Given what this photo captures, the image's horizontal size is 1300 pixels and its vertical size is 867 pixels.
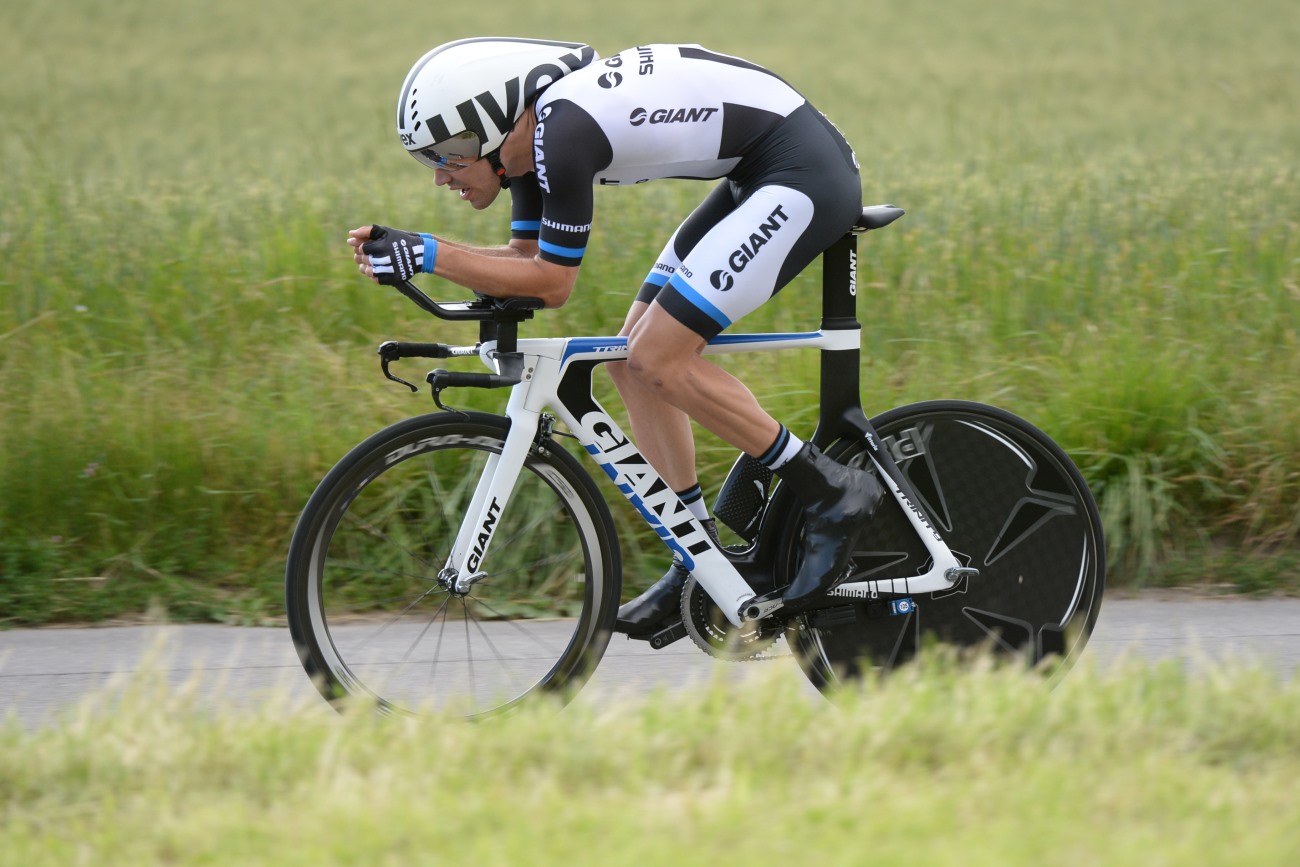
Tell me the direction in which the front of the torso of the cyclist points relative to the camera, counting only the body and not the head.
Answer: to the viewer's left

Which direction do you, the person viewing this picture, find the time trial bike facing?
facing to the left of the viewer

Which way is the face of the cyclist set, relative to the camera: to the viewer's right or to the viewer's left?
to the viewer's left
